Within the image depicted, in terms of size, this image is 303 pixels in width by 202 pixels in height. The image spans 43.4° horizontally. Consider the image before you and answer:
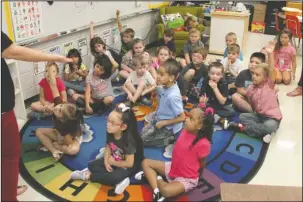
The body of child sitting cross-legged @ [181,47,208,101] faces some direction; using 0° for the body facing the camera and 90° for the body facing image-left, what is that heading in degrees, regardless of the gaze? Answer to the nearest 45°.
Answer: approximately 45°

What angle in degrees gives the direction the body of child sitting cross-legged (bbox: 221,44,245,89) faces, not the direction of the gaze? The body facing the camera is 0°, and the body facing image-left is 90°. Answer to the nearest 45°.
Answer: approximately 45°

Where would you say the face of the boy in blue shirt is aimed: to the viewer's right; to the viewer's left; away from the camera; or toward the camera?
to the viewer's left

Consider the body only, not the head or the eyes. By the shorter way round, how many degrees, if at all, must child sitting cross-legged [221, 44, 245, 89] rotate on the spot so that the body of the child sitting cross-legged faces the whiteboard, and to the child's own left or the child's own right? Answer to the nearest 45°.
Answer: approximately 45° to the child's own right
